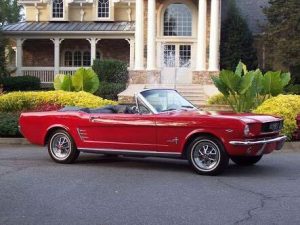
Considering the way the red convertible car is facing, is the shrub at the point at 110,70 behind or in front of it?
behind

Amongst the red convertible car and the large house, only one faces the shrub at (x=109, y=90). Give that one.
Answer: the large house

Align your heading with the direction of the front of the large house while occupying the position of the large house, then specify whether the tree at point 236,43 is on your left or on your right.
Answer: on your left

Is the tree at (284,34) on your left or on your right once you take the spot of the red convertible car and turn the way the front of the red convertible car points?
on your left

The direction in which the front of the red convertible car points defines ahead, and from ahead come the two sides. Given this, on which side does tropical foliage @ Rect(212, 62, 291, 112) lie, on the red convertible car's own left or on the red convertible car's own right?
on the red convertible car's own left

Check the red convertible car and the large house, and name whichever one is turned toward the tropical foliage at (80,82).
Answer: the large house

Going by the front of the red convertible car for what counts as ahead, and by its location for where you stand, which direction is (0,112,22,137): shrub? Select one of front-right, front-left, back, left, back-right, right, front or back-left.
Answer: back

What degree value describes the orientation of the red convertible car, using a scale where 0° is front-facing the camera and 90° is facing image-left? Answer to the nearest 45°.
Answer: approximately 315°

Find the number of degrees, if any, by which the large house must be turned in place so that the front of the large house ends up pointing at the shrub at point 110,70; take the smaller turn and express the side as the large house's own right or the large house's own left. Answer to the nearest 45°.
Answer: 0° — it already faces it
